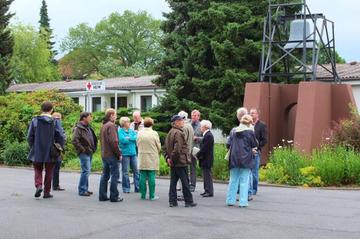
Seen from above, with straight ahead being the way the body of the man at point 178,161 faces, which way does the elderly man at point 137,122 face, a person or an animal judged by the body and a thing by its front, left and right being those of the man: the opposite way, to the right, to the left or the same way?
to the right

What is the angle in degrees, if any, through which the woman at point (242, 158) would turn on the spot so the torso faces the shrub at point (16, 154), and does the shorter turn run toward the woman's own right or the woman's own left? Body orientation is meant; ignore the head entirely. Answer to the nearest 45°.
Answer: approximately 45° to the woman's own left

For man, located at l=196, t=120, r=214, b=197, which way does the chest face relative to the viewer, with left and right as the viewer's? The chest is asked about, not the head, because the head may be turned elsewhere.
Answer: facing to the left of the viewer

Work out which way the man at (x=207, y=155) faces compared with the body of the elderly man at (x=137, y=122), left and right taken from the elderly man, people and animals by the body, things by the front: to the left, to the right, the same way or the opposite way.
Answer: to the right

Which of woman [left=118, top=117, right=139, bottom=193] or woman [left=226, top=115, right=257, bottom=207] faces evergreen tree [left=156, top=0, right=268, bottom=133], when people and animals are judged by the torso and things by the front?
woman [left=226, top=115, right=257, bottom=207]

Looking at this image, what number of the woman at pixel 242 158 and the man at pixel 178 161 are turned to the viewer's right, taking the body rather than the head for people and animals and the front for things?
1

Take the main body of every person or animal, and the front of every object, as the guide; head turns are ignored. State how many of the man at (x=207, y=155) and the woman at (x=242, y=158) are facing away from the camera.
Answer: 1

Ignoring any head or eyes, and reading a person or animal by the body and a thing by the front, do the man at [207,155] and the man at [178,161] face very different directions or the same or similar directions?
very different directions

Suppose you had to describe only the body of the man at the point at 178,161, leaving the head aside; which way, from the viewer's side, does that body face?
to the viewer's right

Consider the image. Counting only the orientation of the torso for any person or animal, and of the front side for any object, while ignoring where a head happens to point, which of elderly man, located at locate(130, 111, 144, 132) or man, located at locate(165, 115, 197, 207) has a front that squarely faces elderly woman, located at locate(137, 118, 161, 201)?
the elderly man

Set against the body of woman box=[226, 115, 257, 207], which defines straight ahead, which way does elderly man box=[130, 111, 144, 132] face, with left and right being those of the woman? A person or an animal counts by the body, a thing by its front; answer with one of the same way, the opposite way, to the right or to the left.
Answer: the opposite way
